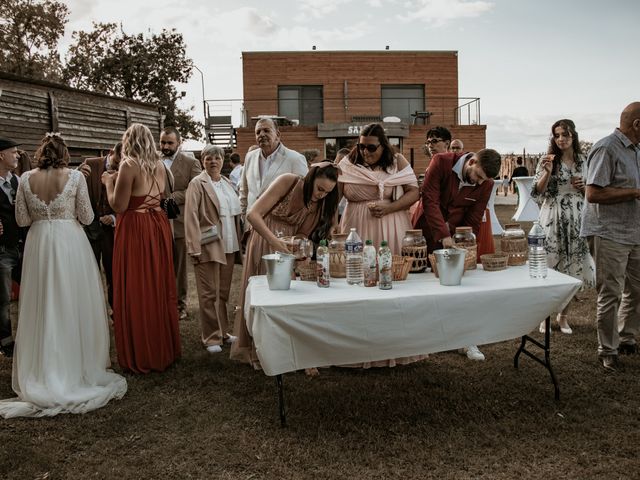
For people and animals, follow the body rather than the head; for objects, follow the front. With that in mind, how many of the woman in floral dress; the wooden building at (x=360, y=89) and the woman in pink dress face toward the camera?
3

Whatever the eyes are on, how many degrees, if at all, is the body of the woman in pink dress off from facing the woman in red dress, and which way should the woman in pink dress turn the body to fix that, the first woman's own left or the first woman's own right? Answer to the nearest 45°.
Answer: approximately 90° to the first woman's own right

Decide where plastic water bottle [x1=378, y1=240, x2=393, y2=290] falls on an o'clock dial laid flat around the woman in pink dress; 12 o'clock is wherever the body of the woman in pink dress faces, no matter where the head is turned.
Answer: The plastic water bottle is roughly at 12 o'clock from the woman in pink dress.

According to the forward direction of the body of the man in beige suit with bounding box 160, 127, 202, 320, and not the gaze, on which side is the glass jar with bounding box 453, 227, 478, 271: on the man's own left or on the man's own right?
on the man's own left

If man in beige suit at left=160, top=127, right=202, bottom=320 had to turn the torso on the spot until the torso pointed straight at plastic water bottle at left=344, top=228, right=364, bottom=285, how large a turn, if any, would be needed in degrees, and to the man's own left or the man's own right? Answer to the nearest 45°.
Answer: approximately 45° to the man's own left

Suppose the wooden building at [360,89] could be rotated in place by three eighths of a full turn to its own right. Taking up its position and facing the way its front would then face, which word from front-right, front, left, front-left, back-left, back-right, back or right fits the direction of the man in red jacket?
back-left

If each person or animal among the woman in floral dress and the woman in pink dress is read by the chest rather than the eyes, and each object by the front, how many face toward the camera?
2

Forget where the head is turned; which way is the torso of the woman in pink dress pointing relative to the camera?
toward the camera

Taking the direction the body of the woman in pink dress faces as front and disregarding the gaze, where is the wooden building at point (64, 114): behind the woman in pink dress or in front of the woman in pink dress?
behind

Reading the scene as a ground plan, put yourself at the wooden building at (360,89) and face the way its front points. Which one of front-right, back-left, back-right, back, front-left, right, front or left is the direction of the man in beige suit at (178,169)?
front

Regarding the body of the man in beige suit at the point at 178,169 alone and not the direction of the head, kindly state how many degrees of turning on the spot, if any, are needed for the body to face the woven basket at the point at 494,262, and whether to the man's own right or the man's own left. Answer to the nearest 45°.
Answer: approximately 90° to the man's own left
